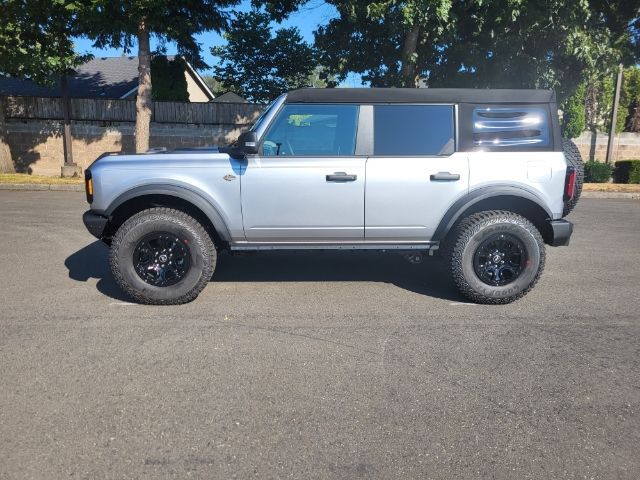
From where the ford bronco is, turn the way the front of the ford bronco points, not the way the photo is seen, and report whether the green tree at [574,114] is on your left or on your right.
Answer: on your right

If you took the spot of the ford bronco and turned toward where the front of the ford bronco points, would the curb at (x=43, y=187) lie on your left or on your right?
on your right

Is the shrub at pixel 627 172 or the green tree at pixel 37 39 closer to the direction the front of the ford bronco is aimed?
the green tree

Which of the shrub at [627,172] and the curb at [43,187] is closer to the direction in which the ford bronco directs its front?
the curb

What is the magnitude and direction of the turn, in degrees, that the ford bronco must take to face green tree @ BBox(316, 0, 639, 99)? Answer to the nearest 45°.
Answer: approximately 90° to its right

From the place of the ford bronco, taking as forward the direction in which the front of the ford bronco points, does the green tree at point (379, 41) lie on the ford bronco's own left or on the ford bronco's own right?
on the ford bronco's own right

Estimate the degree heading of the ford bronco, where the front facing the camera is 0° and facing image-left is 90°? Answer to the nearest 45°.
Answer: approximately 90°
